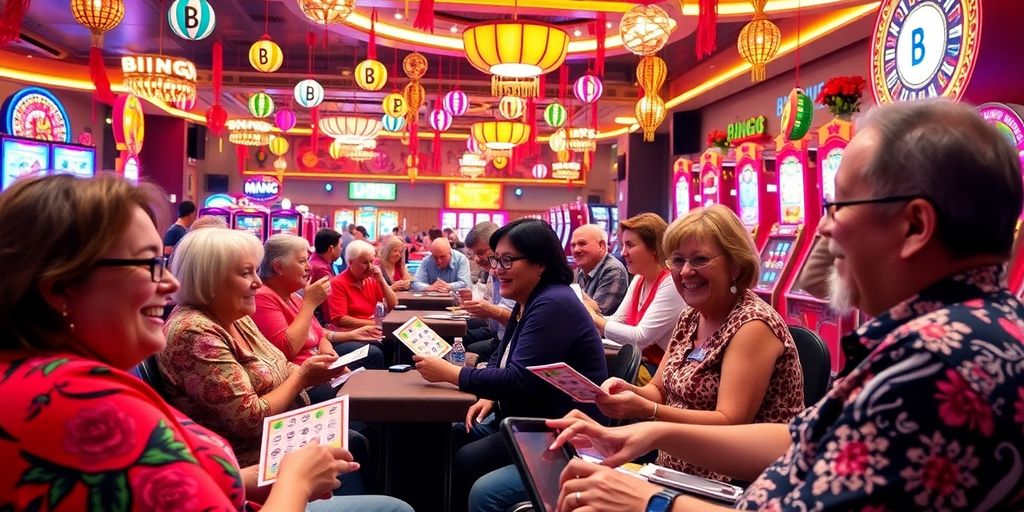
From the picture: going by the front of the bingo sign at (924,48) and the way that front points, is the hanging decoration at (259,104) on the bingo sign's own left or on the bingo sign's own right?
on the bingo sign's own right

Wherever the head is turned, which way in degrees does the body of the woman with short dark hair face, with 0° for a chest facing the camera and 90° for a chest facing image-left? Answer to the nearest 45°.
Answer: approximately 90°

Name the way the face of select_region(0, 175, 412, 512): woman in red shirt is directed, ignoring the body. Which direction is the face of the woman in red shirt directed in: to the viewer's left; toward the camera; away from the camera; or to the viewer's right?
to the viewer's right

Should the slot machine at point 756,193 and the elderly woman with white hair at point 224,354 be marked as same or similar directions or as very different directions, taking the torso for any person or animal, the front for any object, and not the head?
very different directions
